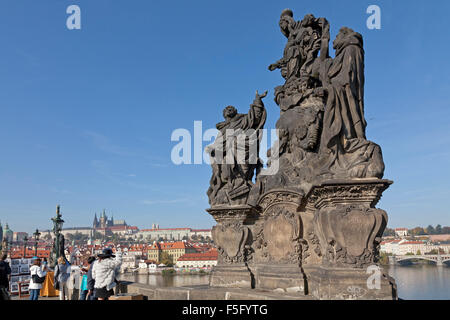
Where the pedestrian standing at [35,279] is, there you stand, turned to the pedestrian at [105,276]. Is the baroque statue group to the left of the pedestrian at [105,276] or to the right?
left

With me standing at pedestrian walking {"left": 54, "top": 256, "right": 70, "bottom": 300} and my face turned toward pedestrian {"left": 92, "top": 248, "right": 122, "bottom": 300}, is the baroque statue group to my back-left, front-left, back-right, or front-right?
front-left

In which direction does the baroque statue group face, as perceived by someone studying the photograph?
facing the viewer and to the left of the viewer

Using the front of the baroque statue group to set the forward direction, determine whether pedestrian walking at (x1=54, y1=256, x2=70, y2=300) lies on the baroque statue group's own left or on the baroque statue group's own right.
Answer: on the baroque statue group's own right

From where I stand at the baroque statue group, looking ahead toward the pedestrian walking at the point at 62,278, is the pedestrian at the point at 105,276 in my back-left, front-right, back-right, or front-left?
front-left

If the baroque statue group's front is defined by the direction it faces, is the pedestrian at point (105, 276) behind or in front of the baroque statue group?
in front

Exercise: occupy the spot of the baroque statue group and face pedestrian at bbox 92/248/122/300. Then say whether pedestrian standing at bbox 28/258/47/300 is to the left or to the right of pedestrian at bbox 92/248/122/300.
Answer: right

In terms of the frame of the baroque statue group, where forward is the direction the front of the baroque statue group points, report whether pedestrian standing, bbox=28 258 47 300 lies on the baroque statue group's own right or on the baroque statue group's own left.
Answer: on the baroque statue group's own right
